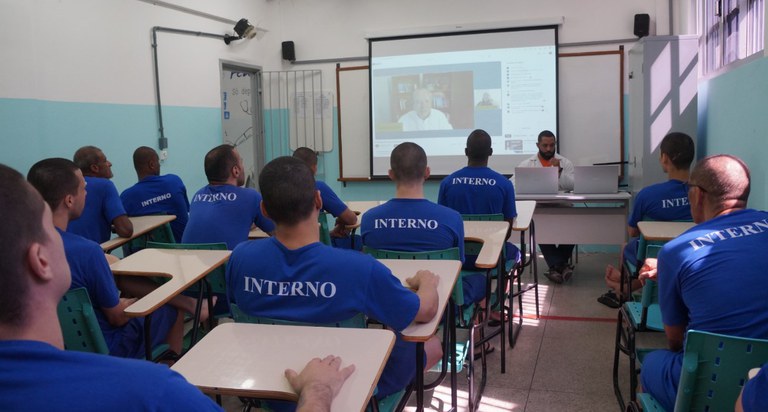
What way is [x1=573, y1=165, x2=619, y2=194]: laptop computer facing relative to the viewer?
away from the camera

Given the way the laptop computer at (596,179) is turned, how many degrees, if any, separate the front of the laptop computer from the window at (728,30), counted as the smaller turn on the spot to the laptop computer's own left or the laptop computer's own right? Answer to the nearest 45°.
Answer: approximately 135° to the laptop computer's own right

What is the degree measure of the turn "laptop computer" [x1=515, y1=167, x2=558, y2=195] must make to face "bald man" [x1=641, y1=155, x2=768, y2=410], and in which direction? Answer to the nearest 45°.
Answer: approximately 180°

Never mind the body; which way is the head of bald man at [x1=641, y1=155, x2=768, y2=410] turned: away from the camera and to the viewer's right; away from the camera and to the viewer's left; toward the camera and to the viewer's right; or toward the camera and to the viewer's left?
away from the camera and to the viewer's left

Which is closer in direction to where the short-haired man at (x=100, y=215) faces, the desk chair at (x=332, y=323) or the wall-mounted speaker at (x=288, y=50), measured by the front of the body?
the wall-mounted speaker

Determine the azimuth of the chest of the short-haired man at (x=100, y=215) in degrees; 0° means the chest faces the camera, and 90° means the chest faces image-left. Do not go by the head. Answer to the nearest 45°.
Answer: approximately 225°

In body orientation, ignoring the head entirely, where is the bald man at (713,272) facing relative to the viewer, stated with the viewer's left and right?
facing away from the viewer and to the left of the viewer

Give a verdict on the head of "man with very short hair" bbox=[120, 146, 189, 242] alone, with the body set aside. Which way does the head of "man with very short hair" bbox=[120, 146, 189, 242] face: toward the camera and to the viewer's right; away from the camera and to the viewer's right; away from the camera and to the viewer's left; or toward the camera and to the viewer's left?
away from the camera and to the viewer's right

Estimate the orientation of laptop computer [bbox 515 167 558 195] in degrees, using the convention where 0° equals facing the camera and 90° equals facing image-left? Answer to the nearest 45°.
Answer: approximately 180°

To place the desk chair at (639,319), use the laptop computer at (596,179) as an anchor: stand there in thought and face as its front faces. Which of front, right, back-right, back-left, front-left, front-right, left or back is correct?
back

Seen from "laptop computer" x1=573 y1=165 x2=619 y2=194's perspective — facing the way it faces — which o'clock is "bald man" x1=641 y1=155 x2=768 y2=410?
The bald man is roughly at 6 o'clock from the laptop computer.

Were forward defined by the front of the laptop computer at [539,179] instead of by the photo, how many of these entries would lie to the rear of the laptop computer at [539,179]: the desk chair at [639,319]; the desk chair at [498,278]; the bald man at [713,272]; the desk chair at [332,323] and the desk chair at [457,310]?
5

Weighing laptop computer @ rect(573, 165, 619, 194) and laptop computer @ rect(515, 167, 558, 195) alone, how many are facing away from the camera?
2

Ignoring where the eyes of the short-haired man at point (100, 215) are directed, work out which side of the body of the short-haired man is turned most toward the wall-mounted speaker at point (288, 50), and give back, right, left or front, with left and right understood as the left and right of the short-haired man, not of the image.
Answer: front

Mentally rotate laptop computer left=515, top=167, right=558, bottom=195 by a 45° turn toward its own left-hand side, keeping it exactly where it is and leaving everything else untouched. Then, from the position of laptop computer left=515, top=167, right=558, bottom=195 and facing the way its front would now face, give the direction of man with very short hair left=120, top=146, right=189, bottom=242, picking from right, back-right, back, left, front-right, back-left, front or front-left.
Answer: left

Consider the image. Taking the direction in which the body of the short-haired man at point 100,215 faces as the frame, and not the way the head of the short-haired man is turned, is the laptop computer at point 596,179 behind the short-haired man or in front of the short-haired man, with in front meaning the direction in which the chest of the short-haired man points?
in front
